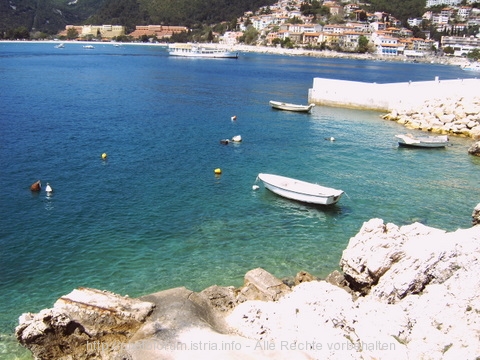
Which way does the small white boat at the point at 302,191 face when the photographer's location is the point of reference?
facing away from the viewer and to the left of the viewer

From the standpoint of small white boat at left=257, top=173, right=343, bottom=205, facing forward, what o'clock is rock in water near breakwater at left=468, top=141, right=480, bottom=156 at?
The rock in water near breakwater is roughly at 3 o'clock from the small white boat.

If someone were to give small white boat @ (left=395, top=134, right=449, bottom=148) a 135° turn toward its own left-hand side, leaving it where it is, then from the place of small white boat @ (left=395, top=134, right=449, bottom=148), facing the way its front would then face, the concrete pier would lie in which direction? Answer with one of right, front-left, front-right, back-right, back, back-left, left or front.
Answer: back-left

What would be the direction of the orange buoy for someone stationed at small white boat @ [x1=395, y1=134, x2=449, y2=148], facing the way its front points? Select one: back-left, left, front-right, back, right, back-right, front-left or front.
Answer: front-left

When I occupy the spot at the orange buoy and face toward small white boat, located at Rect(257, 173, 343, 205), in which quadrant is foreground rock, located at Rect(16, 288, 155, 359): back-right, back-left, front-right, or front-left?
front-right

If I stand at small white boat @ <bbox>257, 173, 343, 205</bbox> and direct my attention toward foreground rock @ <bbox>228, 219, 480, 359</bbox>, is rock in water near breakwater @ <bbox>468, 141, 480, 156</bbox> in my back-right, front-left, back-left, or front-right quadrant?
back-left

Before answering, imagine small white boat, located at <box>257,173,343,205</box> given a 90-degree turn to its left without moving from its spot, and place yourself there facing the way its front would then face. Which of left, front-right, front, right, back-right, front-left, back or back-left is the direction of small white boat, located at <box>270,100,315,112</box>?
back-right

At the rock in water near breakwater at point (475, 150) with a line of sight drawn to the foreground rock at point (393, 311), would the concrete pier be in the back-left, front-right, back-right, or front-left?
back-right

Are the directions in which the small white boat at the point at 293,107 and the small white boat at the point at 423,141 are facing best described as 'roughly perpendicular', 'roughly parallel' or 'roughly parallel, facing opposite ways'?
roughly parallel

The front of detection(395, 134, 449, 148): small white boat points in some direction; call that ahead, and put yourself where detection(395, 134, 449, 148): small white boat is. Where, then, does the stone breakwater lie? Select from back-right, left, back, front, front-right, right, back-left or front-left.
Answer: right

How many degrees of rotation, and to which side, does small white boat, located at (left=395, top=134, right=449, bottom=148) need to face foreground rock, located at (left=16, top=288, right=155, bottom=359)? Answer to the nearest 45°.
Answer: approximately 90° to its left

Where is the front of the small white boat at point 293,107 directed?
to the viewer's left

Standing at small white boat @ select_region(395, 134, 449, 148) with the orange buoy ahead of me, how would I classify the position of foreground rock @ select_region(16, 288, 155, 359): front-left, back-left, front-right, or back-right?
front-left

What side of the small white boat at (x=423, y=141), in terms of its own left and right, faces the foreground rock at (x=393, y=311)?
left

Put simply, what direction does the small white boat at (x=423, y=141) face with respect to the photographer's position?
facing to the left of the viewer

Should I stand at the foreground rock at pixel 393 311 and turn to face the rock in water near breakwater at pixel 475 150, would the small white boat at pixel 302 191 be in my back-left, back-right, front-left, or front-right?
front-left

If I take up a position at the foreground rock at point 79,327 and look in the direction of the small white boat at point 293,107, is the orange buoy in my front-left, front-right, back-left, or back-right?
front-left

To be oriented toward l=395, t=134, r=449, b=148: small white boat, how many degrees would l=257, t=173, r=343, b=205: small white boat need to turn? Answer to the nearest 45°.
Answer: approximately 90° to its right

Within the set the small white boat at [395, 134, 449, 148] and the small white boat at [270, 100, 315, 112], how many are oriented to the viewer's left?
2
